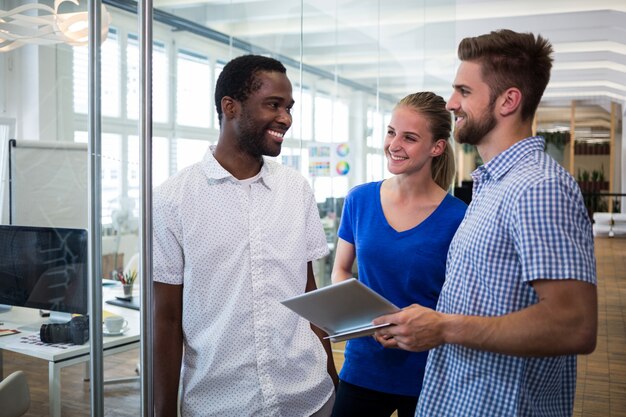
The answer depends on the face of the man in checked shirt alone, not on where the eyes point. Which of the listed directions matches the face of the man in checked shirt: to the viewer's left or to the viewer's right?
to the viewer's left

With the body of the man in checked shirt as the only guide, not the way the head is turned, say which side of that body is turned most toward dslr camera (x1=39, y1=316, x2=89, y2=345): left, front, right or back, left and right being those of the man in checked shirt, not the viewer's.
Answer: front

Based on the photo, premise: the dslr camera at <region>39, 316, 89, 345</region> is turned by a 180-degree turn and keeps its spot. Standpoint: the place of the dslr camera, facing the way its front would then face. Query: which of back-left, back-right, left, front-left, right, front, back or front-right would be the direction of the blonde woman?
front

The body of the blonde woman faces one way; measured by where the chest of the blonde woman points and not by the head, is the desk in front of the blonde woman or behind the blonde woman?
behind

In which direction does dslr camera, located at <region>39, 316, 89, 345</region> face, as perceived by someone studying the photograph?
facing to the left of the viewer

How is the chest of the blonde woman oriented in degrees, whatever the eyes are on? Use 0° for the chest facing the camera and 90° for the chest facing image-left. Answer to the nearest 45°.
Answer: approximately 45°

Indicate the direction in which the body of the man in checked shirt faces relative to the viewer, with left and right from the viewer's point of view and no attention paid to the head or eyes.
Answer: facing to the left of the viewer

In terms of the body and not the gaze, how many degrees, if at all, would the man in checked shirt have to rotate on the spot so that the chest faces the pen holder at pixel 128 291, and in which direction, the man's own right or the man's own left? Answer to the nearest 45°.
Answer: approximately 45° to the man's own right

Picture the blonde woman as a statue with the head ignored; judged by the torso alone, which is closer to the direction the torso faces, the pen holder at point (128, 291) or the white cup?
the white cup
